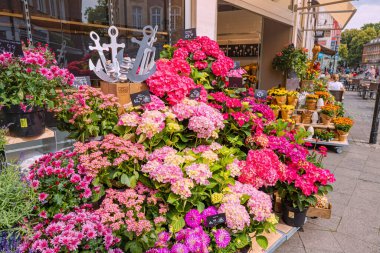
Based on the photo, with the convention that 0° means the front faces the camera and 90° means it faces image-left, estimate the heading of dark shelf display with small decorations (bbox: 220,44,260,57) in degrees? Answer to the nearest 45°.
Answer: approximately 0°

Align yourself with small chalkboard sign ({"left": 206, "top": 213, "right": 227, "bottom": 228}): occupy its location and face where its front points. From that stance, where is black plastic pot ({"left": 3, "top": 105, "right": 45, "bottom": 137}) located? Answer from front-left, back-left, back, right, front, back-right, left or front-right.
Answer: right

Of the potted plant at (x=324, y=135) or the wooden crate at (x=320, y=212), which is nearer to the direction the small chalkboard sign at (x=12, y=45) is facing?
the wooden crate

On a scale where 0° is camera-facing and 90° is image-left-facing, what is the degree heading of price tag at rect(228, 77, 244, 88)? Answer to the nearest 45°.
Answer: approximately 0°

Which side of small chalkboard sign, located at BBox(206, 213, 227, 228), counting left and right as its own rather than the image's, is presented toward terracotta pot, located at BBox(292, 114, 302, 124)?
back

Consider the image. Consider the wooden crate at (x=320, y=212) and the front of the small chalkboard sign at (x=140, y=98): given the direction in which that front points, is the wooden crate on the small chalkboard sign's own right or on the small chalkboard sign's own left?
on the small chalkboard sign's own left

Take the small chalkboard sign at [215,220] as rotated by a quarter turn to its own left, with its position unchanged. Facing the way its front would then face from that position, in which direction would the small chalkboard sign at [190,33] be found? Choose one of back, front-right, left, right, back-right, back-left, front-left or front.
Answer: left

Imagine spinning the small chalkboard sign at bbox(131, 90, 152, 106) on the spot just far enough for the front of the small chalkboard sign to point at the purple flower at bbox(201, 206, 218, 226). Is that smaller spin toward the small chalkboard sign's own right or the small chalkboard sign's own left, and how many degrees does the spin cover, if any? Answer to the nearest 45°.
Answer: approximately 45° to the small chalkboard sign's own left

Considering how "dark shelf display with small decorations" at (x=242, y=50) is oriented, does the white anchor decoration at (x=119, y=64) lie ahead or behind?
ahead

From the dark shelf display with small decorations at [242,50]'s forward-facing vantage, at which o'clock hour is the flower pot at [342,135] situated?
The flower pot is roughly at 11 o'clock from the dark shelf display with small decorations.

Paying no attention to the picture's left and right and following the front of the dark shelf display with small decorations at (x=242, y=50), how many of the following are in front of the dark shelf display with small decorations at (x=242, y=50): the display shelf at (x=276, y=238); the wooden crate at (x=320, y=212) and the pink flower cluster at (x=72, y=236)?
3

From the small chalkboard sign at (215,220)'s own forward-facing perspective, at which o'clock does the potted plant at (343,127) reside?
The potted plant is roughly at 7 o'clock from the small chalkboard sign.
